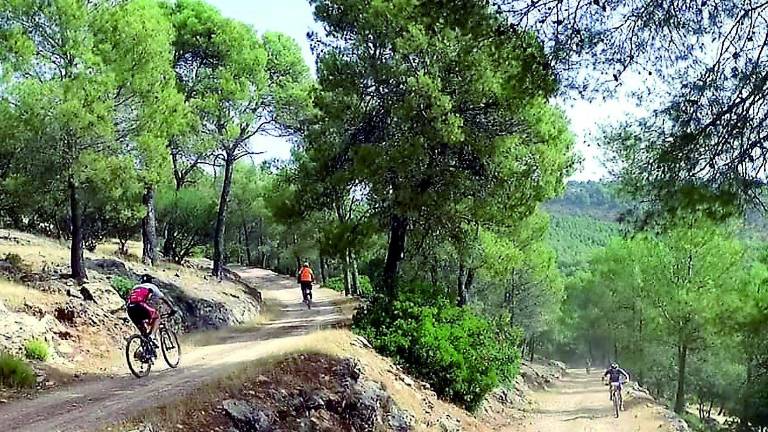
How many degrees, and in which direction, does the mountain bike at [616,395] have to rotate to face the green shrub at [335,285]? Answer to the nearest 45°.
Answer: approximately 135° to its right

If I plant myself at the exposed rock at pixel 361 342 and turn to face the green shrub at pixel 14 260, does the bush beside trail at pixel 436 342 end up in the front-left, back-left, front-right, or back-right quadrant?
back-right

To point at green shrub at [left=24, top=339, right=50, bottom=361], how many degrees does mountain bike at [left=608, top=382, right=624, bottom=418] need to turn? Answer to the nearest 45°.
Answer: approximately 45° to its right

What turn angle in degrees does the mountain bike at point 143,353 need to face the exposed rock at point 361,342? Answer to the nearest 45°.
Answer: approximately 45° to its right

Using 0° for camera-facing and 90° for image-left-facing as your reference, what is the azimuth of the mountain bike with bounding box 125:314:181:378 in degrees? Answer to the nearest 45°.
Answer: approximately 225°

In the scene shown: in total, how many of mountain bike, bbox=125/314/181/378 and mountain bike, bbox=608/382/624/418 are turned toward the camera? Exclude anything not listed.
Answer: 1

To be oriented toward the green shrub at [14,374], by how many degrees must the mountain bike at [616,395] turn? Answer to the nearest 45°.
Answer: approximately 45° to its right

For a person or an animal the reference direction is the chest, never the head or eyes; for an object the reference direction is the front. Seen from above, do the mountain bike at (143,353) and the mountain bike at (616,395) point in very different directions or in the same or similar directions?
very different directions

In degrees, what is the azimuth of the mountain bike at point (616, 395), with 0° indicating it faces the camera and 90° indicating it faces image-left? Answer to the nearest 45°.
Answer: approximately 0°
